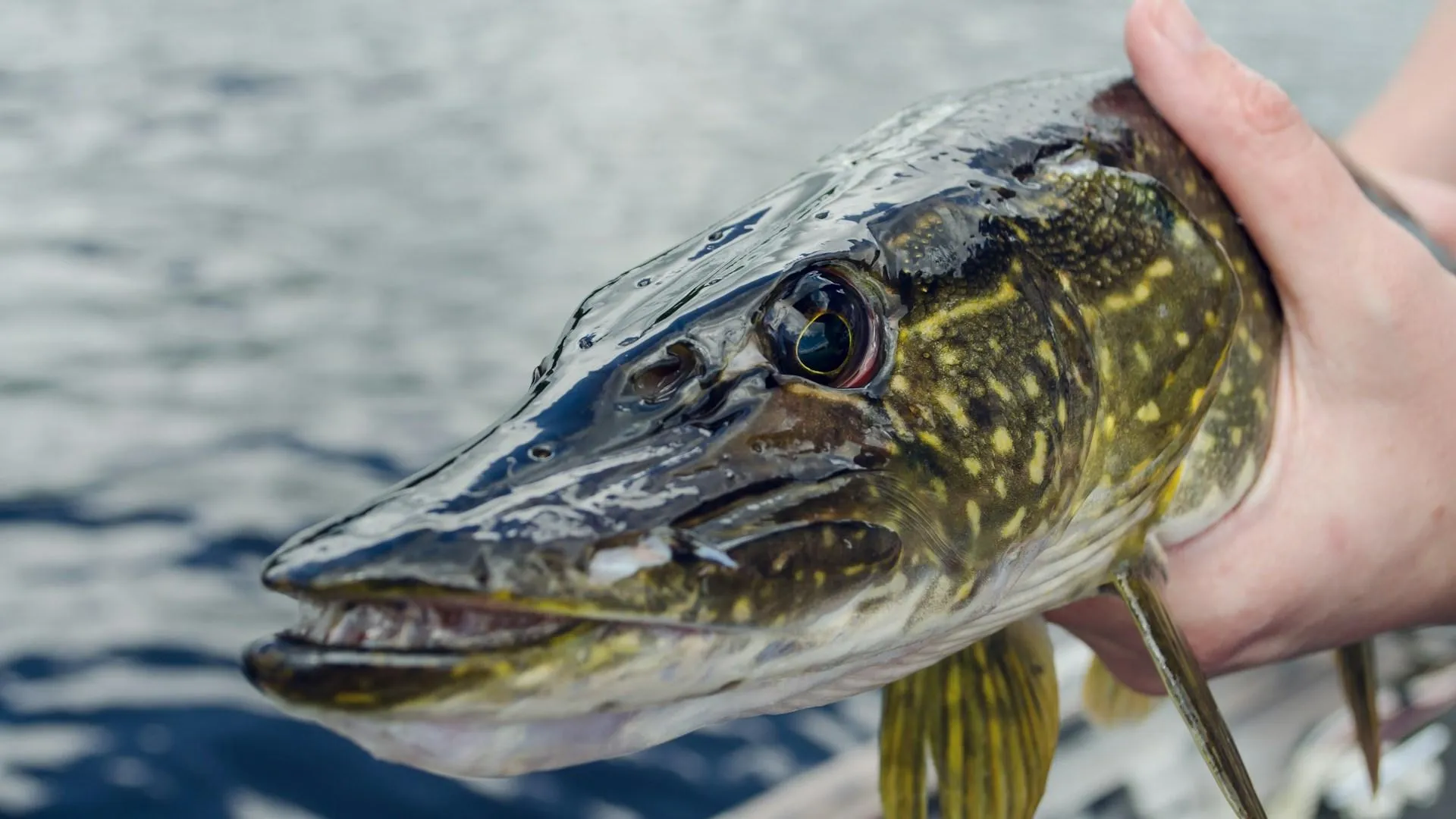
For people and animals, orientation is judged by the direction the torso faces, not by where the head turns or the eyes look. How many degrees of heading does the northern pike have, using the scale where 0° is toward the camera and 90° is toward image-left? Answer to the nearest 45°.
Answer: approximately 45°
